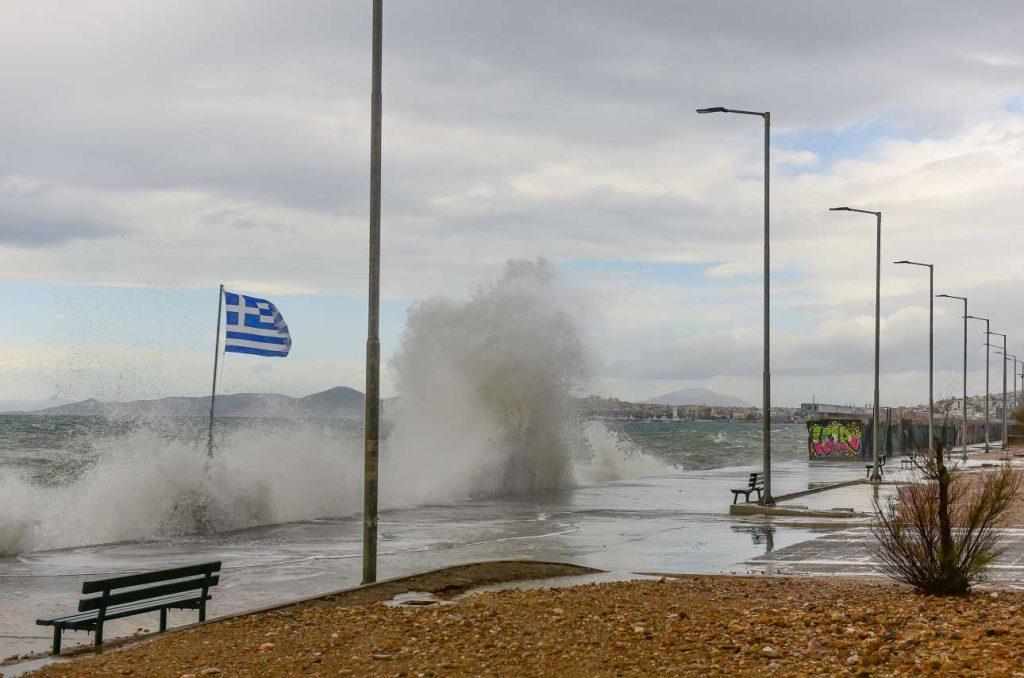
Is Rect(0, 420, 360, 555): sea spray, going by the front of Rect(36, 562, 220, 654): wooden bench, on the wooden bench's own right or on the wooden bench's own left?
on the wooden bench's own right

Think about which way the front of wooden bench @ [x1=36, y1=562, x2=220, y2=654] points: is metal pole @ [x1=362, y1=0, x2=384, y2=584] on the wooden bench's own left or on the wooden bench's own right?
on the wooden bench's own right

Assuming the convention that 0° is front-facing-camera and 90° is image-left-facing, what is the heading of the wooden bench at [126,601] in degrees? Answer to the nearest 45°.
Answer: approximately 135°

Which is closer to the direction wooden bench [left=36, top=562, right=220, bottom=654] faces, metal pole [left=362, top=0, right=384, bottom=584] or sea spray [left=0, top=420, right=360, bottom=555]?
the sea spray

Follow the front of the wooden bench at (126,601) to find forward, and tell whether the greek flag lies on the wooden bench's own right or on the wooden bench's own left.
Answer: on the wooden bench's own right

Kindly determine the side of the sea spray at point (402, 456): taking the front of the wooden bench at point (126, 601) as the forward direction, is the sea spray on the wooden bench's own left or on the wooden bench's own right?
on the wooden bench's own right
